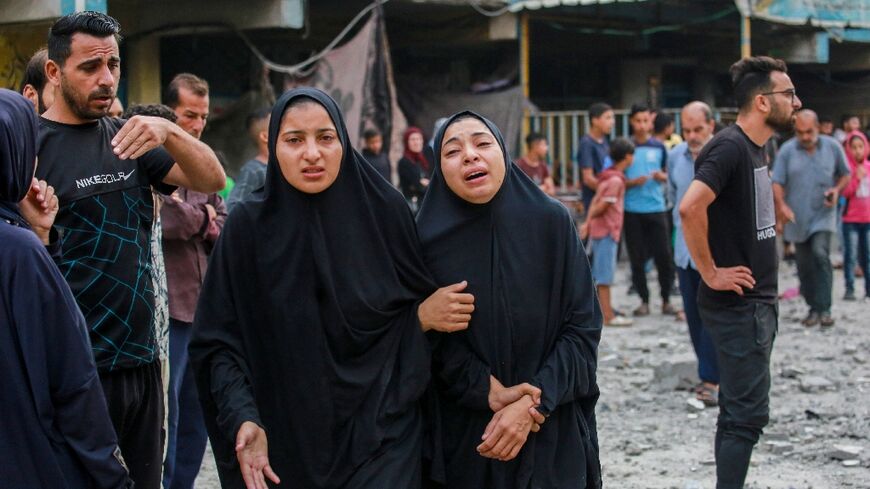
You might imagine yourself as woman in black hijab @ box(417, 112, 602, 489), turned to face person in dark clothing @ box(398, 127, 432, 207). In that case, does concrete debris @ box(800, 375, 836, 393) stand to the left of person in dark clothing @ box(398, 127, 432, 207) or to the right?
right

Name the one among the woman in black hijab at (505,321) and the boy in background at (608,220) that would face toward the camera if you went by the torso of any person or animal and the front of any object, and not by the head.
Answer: the woman in black hijab

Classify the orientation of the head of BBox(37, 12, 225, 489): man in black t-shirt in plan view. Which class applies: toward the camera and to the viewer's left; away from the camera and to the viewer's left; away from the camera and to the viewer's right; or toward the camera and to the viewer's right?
toward the camera and to the viewer's right

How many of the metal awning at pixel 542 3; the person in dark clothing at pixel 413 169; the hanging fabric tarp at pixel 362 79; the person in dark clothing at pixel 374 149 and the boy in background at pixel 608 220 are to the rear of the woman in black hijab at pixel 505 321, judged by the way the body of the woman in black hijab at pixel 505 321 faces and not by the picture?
5

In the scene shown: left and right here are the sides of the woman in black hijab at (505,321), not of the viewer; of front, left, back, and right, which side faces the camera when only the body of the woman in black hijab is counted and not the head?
front

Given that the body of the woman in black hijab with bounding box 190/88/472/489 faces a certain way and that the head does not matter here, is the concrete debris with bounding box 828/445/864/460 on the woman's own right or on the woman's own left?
on the woman's own left

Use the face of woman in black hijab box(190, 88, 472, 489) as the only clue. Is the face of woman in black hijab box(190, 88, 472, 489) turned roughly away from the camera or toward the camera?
toward the camera

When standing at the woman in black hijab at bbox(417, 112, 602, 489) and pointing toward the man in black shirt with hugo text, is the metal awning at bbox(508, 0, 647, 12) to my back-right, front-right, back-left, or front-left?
front-left

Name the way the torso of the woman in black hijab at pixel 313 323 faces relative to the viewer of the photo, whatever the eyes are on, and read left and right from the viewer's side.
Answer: facing the viewer

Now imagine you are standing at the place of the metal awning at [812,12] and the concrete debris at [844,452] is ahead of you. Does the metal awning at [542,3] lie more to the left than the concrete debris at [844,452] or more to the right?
right

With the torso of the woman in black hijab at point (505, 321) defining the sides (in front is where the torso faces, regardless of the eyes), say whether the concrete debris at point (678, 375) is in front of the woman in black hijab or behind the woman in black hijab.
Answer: behind

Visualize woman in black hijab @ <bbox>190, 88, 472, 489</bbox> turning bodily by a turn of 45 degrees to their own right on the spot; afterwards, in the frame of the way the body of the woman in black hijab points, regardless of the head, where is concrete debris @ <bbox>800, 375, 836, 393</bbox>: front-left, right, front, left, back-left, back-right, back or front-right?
back
